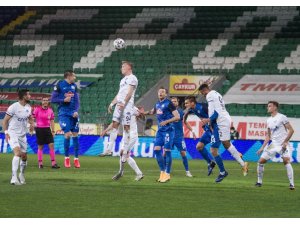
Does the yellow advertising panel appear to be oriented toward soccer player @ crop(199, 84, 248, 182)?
yes

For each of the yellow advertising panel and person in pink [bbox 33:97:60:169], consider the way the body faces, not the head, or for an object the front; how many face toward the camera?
2

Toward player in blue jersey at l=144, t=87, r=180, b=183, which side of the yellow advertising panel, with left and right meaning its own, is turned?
front

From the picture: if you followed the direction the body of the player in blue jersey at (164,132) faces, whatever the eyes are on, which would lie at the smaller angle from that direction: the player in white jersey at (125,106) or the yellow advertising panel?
the player in white jersey

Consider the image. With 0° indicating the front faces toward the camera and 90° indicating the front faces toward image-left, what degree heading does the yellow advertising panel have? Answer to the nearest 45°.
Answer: approximately 0°

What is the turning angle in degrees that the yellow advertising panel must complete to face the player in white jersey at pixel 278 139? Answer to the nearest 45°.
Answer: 0° — it already faces them

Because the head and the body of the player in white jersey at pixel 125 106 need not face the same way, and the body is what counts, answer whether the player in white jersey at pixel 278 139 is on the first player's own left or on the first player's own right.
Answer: on the first player's own left
